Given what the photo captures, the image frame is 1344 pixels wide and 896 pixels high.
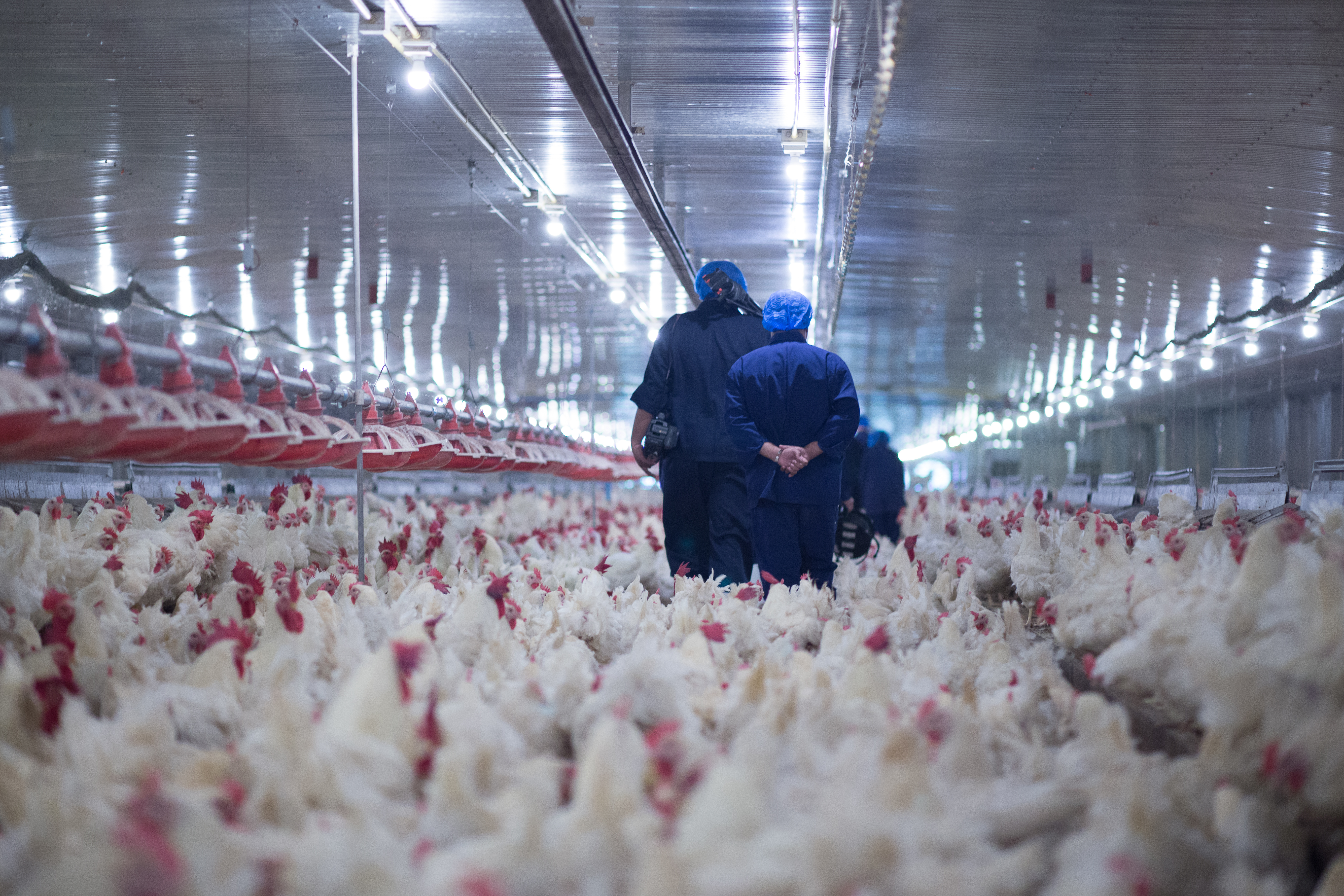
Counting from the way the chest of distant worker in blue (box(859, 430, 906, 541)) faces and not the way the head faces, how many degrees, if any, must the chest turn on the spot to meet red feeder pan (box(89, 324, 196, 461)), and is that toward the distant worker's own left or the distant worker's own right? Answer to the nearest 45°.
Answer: approximately 180°

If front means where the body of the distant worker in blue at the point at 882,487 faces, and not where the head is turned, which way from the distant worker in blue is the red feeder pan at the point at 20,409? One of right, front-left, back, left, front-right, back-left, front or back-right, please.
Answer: back

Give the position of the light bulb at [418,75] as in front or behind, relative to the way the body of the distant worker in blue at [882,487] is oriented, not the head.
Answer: behind

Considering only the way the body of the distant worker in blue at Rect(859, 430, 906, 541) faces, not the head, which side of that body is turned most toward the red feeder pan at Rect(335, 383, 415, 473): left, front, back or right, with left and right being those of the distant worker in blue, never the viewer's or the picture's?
back

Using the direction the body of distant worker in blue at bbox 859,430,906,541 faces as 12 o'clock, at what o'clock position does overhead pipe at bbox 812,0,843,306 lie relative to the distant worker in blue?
The overhead pipe is roughly at 6 o'clock from the distant worker in blue.

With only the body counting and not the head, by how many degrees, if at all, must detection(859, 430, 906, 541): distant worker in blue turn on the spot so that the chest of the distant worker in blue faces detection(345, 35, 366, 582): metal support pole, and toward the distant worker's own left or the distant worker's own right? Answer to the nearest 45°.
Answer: approximately 180°

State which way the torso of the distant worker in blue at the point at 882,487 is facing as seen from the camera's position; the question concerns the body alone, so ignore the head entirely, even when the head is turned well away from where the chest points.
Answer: away from the camera

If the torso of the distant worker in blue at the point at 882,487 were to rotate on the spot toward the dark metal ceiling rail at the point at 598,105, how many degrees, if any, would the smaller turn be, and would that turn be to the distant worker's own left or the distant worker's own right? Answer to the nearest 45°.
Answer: approximately 180°

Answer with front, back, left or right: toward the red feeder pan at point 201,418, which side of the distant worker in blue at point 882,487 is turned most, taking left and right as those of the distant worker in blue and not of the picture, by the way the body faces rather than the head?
back

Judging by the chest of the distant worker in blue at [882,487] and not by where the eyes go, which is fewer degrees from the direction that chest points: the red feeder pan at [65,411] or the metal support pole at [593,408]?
the metal support pole
